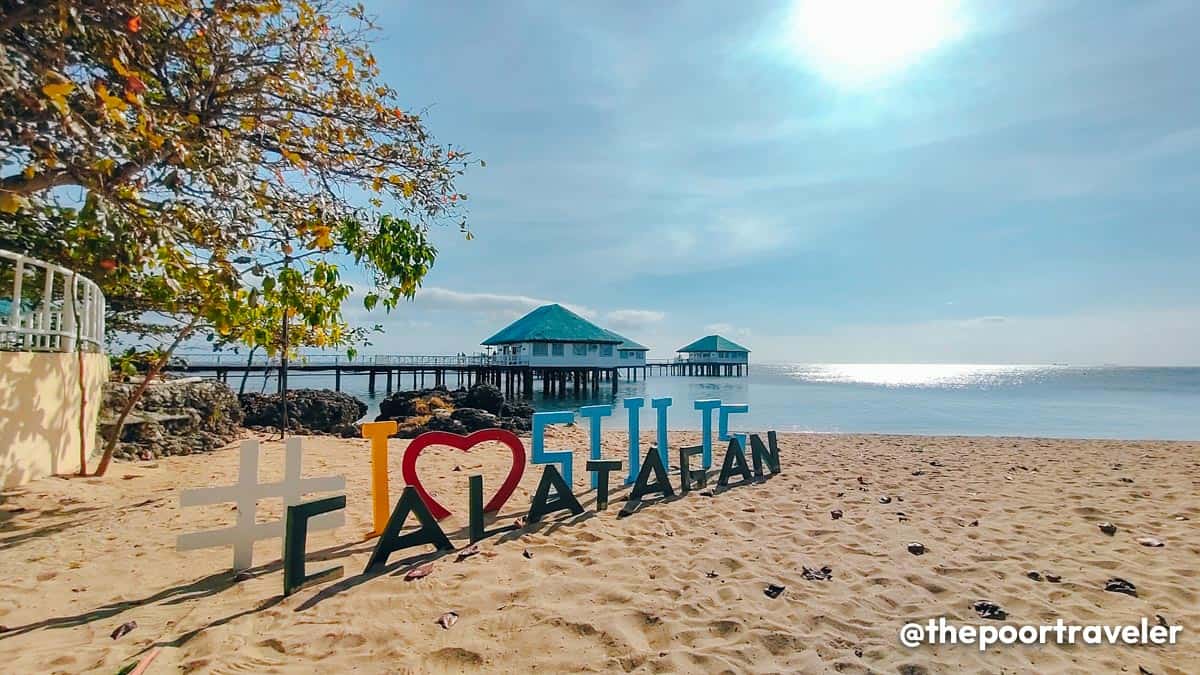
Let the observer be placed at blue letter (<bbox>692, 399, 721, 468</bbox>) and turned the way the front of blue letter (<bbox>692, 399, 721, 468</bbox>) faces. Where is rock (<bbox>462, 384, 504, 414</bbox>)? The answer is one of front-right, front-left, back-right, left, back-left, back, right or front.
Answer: back

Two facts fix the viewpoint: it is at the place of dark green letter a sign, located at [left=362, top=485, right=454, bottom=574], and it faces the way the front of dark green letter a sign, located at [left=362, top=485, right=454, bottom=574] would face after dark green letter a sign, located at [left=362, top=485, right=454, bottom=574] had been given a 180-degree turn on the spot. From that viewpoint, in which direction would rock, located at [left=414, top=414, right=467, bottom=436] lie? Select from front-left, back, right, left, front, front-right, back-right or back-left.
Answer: front-right

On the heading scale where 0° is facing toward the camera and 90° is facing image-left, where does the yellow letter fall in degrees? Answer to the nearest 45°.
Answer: approximately 315°

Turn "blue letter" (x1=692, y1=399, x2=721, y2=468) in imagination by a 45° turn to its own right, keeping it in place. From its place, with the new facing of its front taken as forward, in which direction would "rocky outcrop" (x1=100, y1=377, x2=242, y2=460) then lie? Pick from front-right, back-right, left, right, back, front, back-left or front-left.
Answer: right

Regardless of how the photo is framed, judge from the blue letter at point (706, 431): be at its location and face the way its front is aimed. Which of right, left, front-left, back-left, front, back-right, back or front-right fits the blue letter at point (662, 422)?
right

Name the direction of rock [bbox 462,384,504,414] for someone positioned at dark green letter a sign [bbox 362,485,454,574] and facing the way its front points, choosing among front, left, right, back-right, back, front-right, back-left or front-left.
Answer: back-left

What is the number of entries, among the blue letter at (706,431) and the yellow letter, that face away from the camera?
0

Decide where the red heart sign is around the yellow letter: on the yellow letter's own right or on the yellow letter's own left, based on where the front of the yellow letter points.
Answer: on the yellow letter's own left

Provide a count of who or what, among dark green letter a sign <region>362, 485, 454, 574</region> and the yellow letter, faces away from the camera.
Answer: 0

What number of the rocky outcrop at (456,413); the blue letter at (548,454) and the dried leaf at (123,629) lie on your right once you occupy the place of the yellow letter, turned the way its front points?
1

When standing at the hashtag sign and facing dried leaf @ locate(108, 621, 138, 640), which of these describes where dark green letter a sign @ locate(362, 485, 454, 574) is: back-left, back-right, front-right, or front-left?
back-left

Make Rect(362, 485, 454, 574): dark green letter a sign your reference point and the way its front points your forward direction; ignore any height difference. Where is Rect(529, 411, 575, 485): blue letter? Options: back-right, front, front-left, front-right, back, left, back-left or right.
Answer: left

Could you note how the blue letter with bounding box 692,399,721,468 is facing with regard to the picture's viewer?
facing the viewer and to the right of the viewer

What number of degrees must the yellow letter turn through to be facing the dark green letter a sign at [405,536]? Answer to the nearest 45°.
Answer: approximately 45° to its right

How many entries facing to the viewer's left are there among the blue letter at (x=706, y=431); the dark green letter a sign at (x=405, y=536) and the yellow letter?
0
